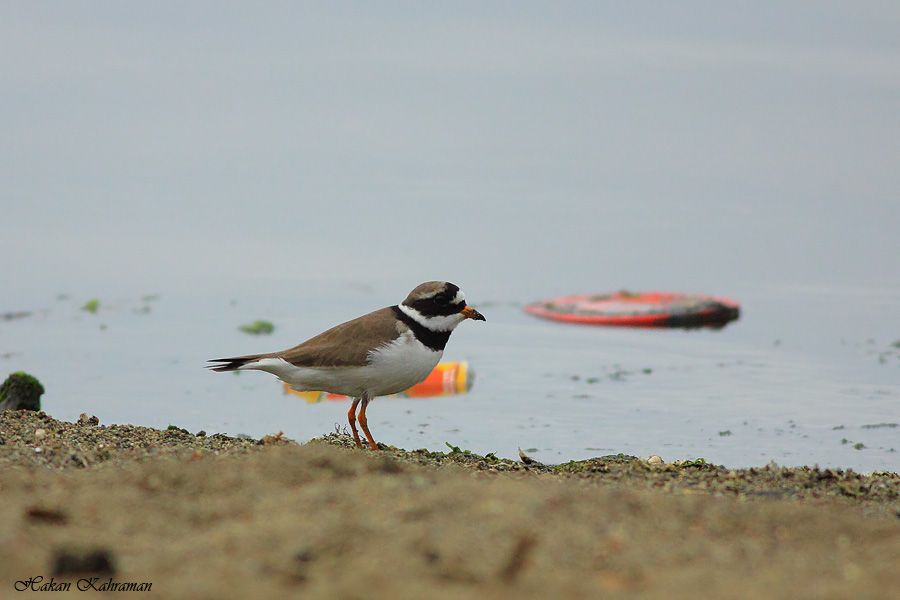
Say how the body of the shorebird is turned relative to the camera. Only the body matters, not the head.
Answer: to the viewer's right

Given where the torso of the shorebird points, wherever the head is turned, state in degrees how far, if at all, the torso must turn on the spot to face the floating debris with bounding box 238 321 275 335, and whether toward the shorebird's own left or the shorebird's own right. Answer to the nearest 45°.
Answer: approximately 90° to the shorebird's own left

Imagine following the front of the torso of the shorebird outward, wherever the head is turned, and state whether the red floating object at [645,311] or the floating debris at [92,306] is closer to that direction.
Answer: the red floating object

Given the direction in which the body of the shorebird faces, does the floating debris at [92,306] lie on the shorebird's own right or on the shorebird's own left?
on the shorebird's own left

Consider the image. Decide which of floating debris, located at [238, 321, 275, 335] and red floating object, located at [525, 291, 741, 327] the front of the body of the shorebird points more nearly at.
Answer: the red floating object

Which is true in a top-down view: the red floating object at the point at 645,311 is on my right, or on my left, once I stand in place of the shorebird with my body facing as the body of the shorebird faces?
on my left

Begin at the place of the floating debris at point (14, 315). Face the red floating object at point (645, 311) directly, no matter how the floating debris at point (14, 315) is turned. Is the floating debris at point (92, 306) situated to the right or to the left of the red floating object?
left

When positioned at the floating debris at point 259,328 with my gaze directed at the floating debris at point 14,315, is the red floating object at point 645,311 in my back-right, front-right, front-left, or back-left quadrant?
back-right

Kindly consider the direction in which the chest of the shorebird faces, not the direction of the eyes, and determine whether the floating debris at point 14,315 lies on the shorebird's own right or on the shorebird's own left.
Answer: on the shorebird's own left
